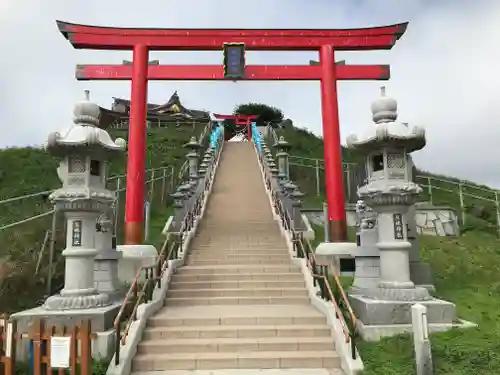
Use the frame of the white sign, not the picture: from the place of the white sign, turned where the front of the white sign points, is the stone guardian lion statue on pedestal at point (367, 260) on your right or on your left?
on your left

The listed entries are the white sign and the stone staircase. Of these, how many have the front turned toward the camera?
2

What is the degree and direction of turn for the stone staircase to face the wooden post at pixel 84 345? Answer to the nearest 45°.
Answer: approximately 45° to its right

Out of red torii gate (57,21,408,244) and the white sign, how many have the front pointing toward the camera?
2

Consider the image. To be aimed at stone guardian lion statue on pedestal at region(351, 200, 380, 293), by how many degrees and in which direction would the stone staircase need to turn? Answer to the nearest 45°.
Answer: approximately 90° to its left

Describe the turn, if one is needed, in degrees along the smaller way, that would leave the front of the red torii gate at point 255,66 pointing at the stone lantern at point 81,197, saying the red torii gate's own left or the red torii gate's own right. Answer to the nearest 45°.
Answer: approximately 45° to the red torii gate's own right

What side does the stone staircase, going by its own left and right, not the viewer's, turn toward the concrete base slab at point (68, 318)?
right

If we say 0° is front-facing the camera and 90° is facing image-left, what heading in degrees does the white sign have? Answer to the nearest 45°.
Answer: approximately 0°
